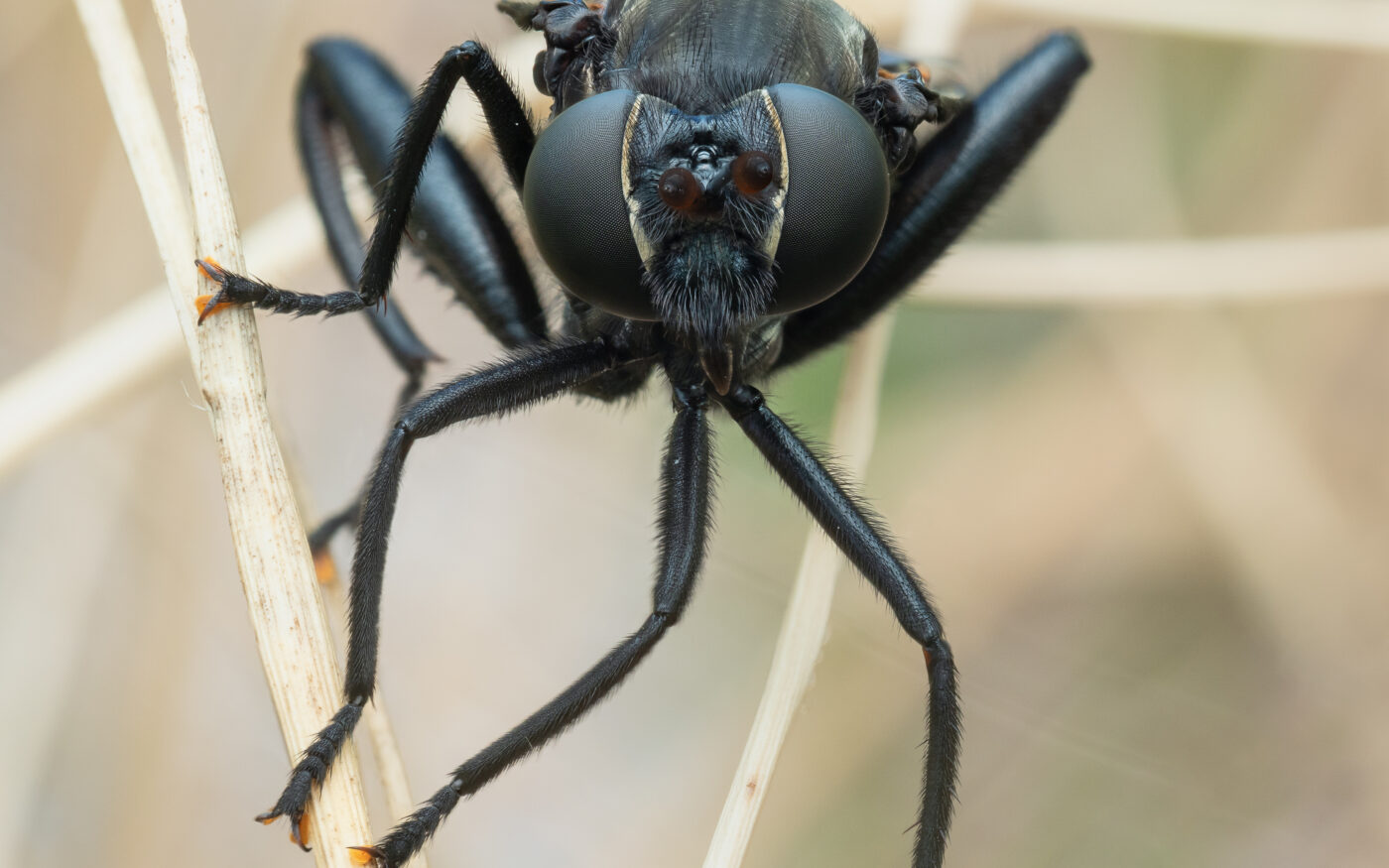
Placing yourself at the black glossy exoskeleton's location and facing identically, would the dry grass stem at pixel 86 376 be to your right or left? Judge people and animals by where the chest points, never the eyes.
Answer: on your right

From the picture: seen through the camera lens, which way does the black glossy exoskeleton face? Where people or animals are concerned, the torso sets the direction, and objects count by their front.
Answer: facing the viewer
